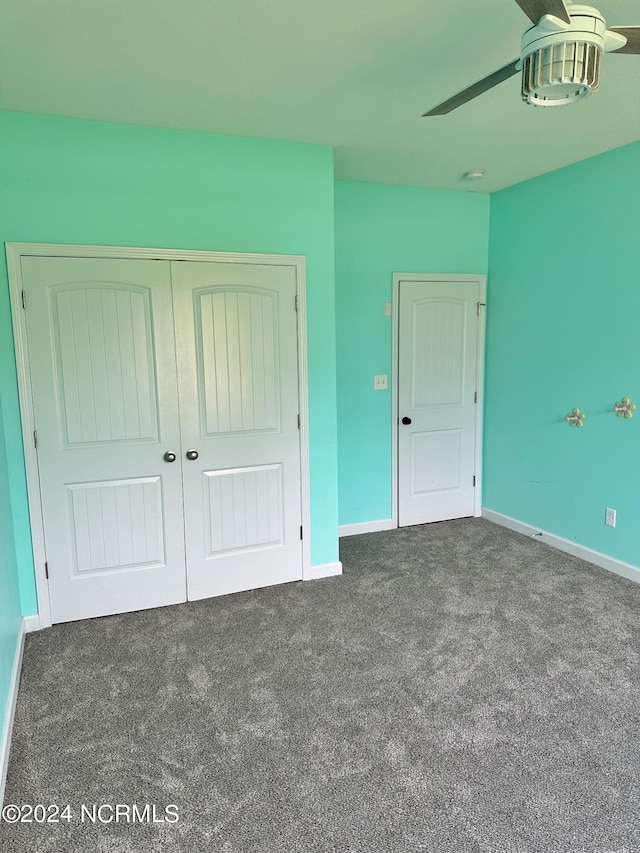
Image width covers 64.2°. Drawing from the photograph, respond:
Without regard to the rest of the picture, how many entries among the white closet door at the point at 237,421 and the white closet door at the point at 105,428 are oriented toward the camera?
2

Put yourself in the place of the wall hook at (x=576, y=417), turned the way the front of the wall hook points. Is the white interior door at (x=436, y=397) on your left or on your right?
on your right

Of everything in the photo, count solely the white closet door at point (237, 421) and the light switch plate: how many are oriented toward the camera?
2

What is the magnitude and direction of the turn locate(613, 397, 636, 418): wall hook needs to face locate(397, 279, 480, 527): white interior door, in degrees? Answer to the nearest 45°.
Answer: approximately 45° to its right

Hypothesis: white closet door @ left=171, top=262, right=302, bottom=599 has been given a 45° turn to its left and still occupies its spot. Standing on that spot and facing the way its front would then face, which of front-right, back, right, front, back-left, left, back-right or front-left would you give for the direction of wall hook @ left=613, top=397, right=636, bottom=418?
front-left

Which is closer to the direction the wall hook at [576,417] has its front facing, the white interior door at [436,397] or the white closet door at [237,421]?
the white closet door

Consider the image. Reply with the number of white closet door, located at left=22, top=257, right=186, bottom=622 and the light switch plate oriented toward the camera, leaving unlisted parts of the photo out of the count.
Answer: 2

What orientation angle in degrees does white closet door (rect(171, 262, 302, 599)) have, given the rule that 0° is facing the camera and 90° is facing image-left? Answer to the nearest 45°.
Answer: approximately 0°

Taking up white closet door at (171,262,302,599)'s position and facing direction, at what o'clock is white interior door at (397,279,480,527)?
The white interior door is roughly at 8 o'clock from the white closet door.

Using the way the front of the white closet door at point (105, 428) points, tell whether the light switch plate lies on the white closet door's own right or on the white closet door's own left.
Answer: on the white closet door's own left

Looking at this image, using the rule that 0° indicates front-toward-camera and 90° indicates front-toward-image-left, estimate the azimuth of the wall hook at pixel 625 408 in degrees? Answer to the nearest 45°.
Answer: approximately 45°

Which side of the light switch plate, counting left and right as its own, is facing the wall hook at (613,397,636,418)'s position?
left
